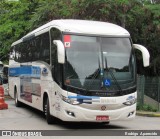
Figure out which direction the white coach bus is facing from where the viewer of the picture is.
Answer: facing the viewer and to the right of the viewer

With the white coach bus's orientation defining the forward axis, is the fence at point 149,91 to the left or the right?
on its left
